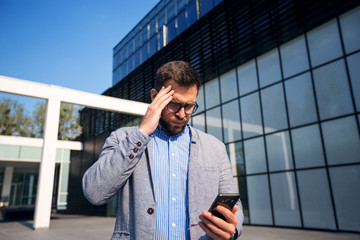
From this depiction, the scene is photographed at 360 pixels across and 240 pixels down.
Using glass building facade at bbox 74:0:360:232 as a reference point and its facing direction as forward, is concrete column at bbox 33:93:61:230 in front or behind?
in front

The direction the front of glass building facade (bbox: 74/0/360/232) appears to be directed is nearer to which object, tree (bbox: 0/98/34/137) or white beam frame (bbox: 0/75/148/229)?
the white beam frame

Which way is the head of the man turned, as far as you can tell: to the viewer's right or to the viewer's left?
to the viewer's right

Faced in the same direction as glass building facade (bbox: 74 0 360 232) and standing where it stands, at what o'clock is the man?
The man is roughly at 11 o'clock from the glass building facade.

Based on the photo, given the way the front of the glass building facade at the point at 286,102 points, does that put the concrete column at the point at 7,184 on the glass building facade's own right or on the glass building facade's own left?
on the glass building facade's own right

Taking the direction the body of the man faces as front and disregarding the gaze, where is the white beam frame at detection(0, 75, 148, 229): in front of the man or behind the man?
behind

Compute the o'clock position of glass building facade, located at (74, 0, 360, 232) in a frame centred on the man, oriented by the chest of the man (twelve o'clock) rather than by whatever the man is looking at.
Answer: The glass building facade is roughly at 7 o'clock from the man.

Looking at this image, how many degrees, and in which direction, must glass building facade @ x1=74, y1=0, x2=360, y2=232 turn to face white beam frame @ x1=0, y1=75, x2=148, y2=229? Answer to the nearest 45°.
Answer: approximately 45° to its right

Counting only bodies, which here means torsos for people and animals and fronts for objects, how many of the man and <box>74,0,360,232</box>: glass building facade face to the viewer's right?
0

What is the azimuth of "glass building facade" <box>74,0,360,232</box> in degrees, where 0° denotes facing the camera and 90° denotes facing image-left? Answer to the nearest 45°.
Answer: approximately 45°

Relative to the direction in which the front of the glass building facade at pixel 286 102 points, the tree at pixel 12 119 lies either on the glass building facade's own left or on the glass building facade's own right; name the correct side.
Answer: on the glass building facade's own right
